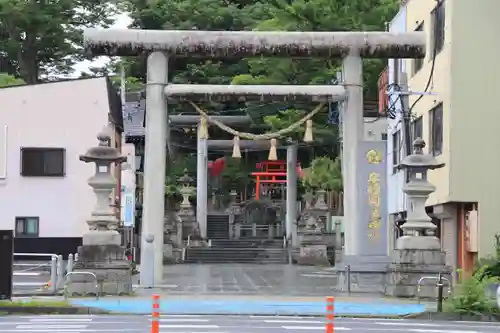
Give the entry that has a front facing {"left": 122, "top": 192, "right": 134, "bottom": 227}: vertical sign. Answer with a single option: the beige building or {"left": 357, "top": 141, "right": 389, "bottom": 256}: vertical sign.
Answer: the beige building

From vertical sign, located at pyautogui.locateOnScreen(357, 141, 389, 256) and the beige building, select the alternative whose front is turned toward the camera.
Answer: the vertical sign

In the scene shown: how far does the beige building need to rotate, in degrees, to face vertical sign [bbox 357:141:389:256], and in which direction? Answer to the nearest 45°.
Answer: approximately 45° to its left

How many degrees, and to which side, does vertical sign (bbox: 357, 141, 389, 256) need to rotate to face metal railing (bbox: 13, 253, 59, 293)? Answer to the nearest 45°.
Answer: approximately 90° to its right

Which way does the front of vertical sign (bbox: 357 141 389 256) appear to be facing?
toward the camera

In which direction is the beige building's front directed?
to the viewer's left

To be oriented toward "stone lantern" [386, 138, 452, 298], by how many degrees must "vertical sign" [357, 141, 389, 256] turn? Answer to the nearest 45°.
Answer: approximately 45° to its left

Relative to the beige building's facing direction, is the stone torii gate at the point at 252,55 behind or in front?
in front

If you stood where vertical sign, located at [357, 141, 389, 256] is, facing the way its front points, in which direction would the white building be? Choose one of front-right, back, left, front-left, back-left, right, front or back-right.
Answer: back-right

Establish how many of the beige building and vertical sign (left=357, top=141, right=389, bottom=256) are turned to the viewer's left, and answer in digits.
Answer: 1

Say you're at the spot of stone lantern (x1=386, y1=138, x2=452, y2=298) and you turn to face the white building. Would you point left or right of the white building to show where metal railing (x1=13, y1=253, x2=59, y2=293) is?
left

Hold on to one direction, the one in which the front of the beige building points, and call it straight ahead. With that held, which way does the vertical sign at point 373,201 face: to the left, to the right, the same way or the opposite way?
to the left
